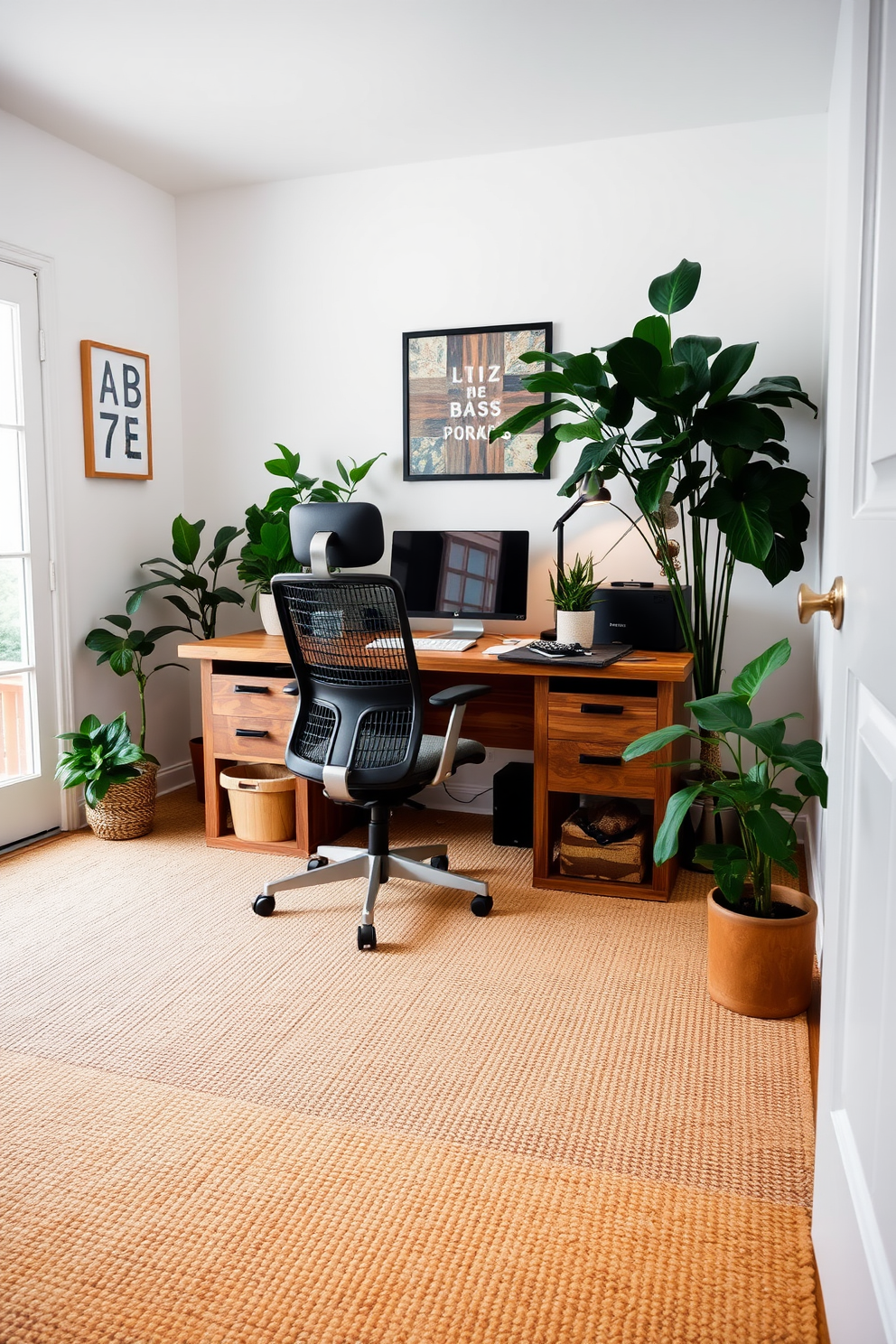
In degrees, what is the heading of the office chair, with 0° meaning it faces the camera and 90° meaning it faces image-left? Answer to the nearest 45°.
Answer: approximately 225°

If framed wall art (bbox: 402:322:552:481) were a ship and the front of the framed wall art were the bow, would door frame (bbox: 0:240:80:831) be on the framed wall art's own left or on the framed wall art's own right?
on the framed wall art's own right

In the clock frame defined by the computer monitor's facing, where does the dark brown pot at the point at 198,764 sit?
The dark brown pot is roughly at 4 o'clock from the computer monitor.

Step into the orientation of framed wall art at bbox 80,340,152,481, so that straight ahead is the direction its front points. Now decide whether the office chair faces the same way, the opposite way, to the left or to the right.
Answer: to the left

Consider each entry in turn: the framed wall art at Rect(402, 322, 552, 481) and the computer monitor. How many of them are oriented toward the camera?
2

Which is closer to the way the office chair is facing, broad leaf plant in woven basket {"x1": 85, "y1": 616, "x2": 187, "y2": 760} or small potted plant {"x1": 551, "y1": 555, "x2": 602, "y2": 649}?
the small potted plant

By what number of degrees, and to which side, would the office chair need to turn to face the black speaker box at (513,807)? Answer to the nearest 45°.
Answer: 0° — it already faces it

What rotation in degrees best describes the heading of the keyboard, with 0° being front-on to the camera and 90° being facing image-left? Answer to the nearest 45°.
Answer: approximately 0°

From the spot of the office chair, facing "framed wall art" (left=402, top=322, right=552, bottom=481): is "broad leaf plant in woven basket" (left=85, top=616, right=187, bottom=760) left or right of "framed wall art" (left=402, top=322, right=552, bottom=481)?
left
